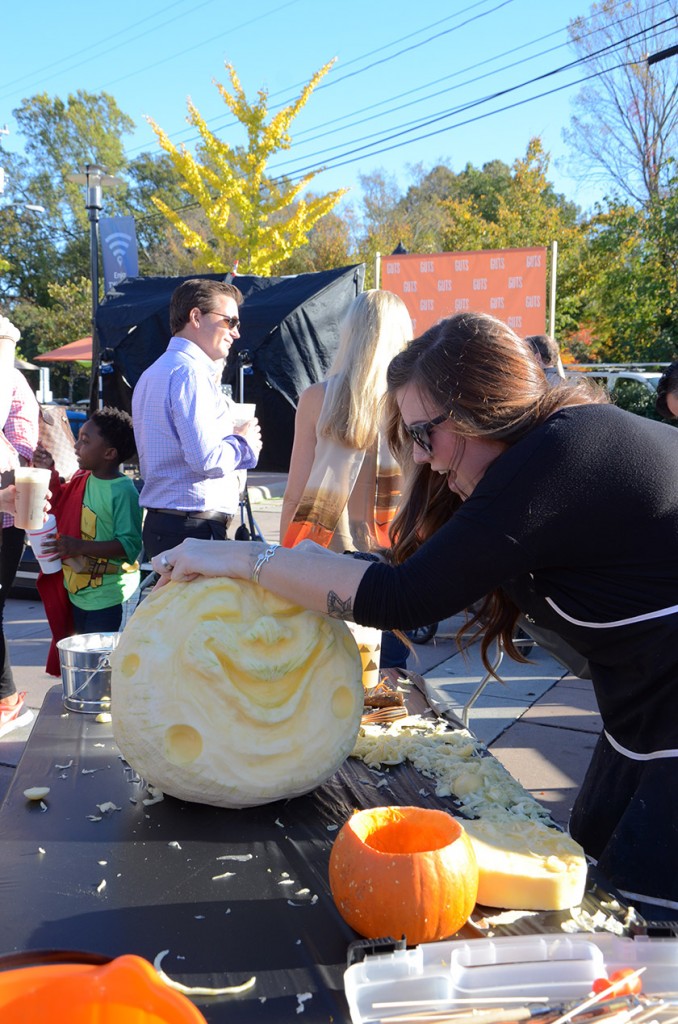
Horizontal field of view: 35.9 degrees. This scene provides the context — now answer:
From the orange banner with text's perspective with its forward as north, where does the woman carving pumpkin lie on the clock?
The woman carving pumpkin is roughly at 12 o'clock from the orange banner with text.

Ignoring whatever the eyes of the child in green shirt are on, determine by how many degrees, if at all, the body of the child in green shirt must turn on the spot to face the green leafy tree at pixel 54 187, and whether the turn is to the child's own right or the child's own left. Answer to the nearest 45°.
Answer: approximately 135° to the child's own right

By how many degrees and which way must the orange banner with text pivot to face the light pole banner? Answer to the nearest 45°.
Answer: approximately 135° to its right

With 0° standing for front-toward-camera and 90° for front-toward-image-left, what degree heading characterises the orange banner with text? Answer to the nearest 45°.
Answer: approximately 0°

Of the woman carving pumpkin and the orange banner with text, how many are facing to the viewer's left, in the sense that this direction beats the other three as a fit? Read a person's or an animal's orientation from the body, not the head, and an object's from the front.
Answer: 1

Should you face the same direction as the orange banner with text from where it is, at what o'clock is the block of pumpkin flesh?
The block of pumpkin flesh is roughly at 12 o'clock from the orange banner with text.

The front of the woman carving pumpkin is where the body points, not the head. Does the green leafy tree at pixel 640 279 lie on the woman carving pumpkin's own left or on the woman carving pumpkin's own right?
on the woman carving pumpkin's own right

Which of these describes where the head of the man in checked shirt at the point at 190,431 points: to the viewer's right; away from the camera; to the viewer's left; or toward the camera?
to the viewer's right

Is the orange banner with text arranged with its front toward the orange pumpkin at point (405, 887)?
yes

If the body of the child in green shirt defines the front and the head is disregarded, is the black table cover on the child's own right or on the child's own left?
on the child's own left

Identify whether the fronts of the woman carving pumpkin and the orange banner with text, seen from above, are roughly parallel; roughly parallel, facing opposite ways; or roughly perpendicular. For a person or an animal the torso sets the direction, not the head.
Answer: roughly perpendicular

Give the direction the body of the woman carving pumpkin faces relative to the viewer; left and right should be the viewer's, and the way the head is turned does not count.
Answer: facing to the left of the viewer
